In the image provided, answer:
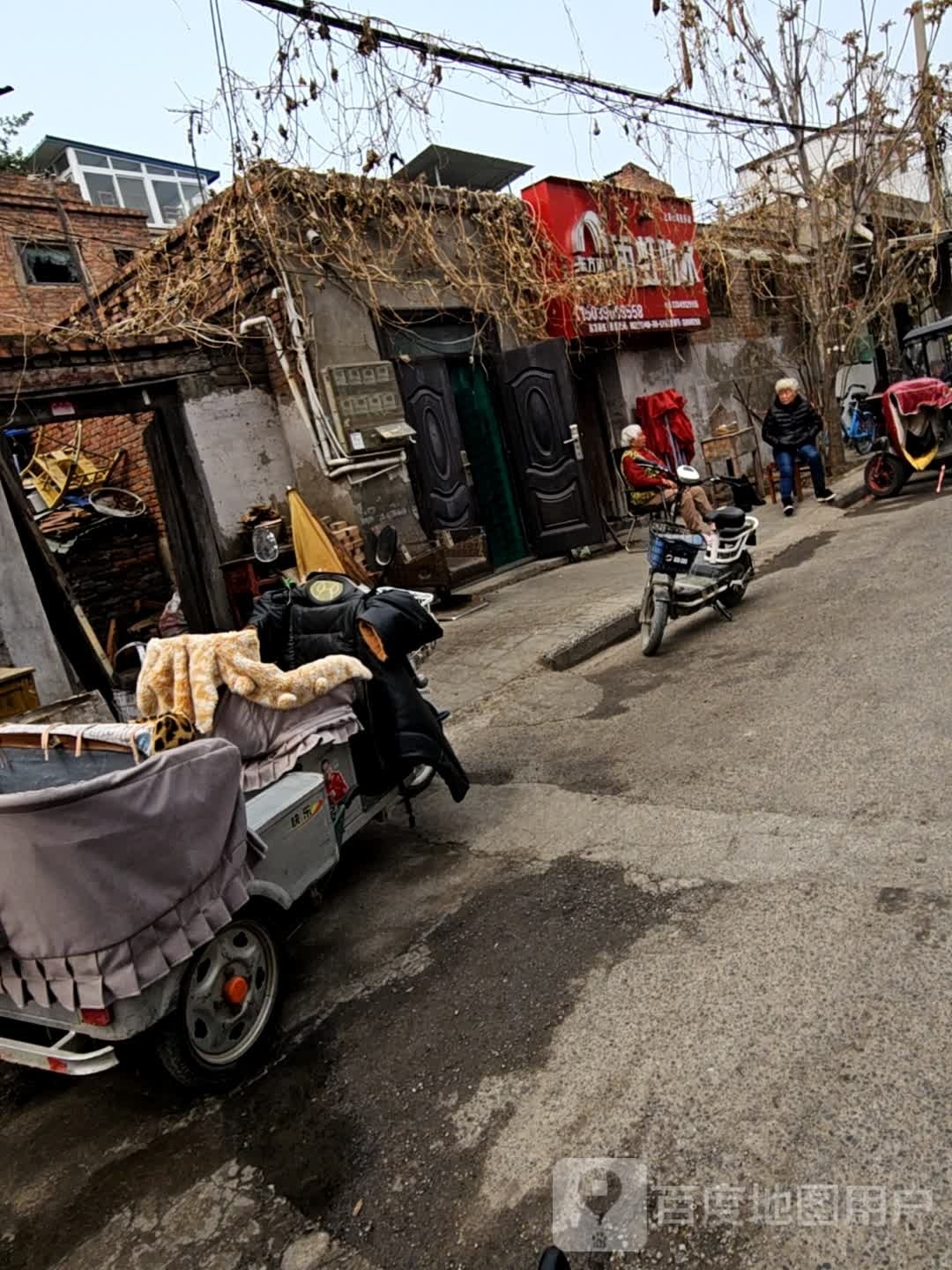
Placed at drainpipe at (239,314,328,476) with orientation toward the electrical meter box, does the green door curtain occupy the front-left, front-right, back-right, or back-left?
front-left

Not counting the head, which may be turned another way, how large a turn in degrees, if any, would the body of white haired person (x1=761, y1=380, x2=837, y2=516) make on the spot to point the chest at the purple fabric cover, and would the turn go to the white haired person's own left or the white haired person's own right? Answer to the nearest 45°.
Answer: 0° — they already face it

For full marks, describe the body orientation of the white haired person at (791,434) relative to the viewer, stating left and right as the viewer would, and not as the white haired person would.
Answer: facing the viewer

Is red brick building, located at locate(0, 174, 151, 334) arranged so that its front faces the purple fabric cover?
yes

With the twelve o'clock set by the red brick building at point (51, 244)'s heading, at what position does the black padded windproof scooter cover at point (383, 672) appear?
The black padded windproof scooter cover is roughly at 12 o'clock from the red brick building.

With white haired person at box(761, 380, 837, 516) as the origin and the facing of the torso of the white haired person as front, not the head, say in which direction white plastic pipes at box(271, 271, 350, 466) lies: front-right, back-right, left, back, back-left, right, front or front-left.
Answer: front-right

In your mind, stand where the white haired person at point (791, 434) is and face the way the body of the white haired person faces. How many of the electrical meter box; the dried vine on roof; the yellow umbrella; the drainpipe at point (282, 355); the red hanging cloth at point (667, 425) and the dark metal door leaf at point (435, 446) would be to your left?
0

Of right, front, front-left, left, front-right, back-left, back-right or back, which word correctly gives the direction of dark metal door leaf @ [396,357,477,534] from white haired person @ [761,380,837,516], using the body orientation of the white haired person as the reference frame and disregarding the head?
front-right

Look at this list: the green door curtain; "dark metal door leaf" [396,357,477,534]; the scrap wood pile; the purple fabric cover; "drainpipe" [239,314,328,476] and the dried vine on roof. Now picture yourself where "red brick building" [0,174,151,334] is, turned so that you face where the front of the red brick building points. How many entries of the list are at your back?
0

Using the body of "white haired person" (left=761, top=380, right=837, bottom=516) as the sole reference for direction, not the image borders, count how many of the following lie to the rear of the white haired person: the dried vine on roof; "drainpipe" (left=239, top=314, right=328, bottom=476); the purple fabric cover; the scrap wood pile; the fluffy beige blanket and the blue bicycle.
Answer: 1

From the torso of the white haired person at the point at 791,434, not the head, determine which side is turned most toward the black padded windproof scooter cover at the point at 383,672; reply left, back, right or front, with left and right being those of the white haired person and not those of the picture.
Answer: front

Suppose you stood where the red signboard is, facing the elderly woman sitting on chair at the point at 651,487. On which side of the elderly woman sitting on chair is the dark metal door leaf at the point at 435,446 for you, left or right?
right

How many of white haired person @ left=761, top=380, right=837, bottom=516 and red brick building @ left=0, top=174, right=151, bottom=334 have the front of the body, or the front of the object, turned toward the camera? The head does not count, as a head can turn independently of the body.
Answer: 2
